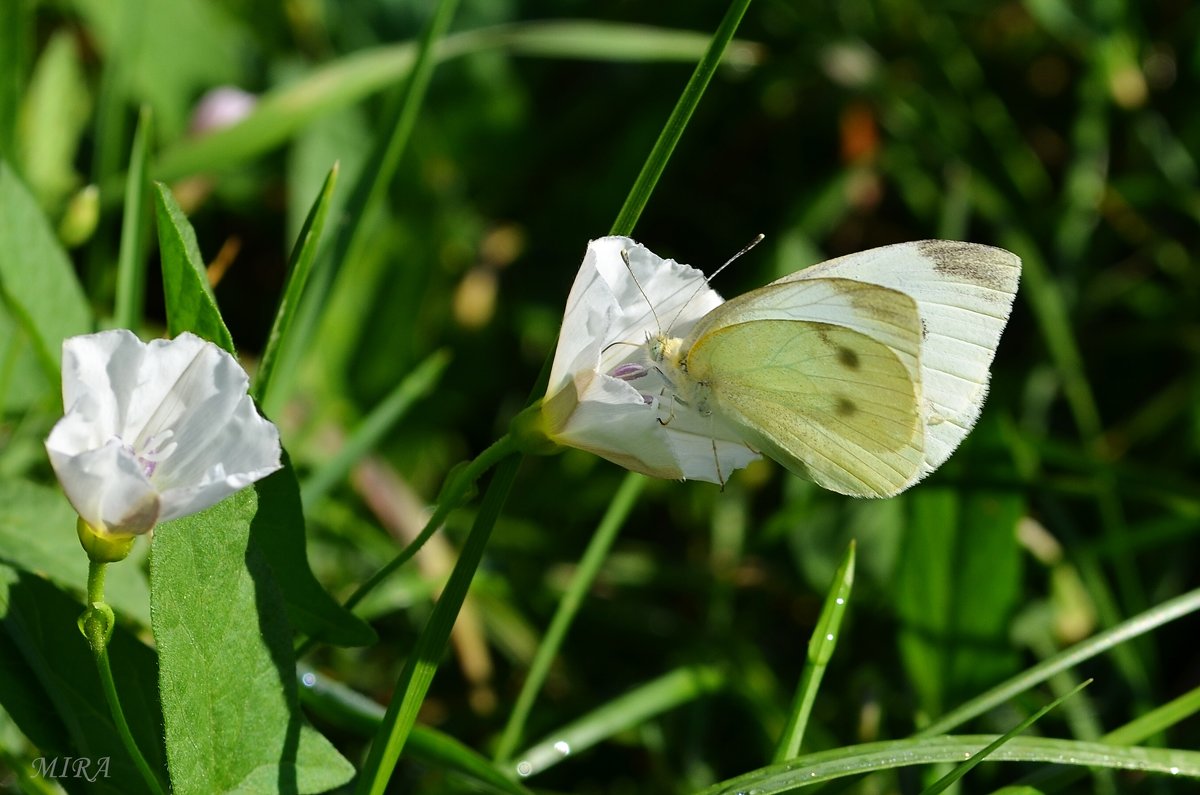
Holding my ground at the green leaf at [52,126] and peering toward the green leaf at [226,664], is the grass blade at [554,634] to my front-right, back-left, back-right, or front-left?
front-left

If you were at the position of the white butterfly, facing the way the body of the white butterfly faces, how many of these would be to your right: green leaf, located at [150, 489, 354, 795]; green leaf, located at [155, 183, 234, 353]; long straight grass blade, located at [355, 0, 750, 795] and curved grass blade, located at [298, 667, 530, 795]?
0

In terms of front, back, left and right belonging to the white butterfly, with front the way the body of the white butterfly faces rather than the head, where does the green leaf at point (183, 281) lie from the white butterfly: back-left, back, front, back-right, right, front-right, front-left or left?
front-left

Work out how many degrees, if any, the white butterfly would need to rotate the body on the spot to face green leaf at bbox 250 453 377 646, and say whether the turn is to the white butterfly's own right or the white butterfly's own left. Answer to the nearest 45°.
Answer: approximately 45° to the white butterfly's own left

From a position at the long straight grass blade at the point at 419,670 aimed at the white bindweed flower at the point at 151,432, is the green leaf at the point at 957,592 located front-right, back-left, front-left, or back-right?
back-right

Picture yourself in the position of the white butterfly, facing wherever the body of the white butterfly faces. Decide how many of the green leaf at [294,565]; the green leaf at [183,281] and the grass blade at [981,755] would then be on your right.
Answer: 0

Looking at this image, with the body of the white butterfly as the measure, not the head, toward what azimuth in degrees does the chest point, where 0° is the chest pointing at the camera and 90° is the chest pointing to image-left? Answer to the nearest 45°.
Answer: approximately 90°

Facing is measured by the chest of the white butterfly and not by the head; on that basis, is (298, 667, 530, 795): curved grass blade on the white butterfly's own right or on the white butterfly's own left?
on the white butterfly's own left

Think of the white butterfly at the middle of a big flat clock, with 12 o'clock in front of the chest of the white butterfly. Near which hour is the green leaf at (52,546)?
The green leaf is roughly at 11 o'clock from the white butterfly.

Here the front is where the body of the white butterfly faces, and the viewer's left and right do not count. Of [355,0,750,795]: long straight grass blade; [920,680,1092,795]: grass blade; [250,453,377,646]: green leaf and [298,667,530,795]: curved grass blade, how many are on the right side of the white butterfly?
0

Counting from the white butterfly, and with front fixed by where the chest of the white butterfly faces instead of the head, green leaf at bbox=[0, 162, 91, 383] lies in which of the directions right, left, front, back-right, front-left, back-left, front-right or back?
front

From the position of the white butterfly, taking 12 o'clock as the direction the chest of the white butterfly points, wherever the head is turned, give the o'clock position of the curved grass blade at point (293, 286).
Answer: The curved grass blade is roughly at 11 o'clock from the white butterfly.

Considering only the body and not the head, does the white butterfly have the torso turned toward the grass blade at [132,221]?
yes

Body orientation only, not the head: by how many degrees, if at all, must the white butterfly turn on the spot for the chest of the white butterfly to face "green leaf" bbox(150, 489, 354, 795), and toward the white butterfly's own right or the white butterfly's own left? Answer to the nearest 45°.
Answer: approximately 45° to the white butterfly's own left
